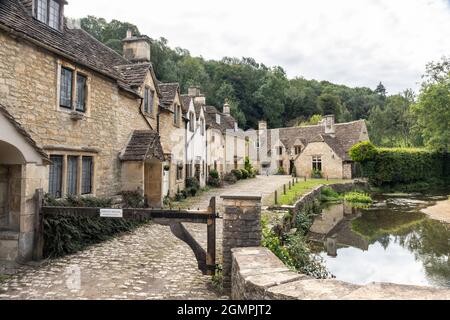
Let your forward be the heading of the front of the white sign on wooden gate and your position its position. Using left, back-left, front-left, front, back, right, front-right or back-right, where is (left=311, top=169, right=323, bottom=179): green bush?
back-left

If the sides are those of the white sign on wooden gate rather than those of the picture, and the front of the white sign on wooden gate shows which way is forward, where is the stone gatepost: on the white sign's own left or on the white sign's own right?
on the white sign's own left

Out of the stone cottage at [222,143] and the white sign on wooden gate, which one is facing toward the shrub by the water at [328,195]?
the stone cottage

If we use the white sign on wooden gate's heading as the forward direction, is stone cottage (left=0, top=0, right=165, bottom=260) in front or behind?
behind

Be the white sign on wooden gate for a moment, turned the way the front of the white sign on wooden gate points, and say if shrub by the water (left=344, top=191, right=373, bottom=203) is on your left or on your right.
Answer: on your left

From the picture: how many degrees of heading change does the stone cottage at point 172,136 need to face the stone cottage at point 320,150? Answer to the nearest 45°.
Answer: approximately 90° to its left

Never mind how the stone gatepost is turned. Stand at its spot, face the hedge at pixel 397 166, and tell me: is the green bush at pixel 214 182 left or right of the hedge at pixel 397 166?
left

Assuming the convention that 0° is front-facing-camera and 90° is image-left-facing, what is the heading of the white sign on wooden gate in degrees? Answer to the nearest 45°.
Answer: approximately 0°

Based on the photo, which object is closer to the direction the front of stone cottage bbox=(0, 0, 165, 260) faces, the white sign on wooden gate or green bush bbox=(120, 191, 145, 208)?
the white sign on wooden gate

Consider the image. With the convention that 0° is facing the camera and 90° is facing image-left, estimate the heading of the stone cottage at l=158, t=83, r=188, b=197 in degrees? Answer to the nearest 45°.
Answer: approximately 315°

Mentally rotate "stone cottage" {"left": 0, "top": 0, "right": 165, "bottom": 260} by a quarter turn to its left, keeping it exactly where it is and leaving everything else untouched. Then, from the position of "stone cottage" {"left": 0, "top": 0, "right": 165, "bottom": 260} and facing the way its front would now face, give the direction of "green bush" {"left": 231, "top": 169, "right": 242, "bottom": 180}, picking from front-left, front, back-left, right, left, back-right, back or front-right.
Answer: front
